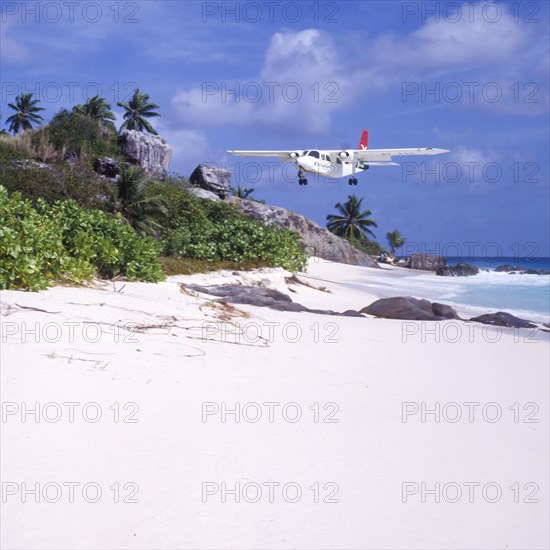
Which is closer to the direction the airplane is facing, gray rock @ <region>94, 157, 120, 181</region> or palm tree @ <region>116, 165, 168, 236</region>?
the palm tree

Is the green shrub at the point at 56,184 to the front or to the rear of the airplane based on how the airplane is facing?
to the front

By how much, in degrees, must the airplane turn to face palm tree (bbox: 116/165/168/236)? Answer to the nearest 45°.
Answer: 0° — it already faces it

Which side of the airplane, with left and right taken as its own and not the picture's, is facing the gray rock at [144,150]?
right

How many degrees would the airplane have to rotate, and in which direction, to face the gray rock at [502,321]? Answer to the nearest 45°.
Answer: approximately 45° to its left

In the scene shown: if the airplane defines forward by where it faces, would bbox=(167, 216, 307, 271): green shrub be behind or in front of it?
in front

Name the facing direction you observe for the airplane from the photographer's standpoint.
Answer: facing the viewer and to the left of the viewer

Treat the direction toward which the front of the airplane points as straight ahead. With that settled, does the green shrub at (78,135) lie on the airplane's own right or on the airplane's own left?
on the airplane's own right

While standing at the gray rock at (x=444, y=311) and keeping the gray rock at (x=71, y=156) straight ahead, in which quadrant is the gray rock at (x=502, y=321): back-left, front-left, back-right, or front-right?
back-right
